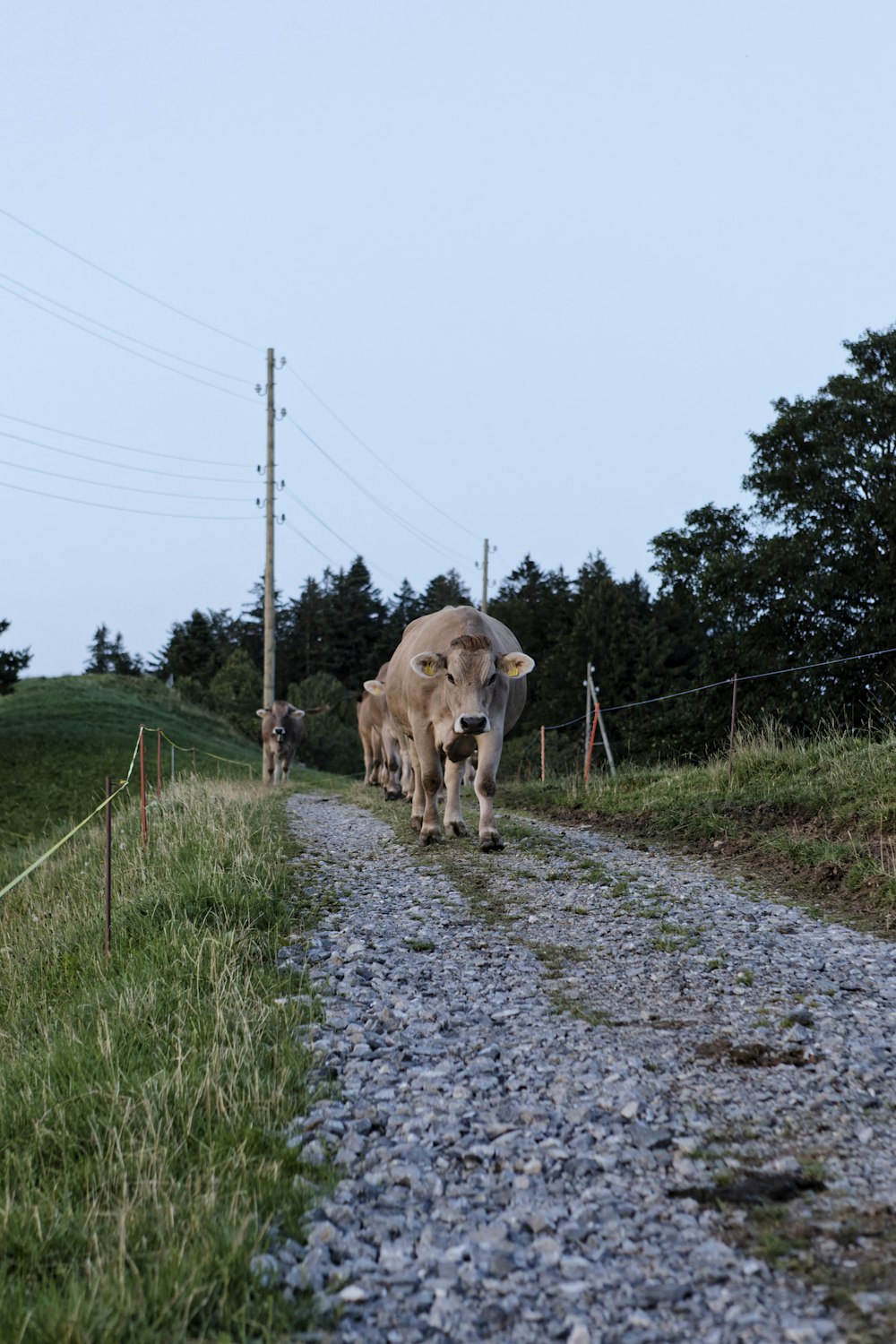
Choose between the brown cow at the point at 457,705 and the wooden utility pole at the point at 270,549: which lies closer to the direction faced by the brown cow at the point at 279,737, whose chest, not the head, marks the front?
the brown cow

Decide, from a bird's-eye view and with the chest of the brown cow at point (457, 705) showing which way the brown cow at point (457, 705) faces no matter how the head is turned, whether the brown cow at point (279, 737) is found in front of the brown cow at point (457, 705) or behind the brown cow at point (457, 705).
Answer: behind

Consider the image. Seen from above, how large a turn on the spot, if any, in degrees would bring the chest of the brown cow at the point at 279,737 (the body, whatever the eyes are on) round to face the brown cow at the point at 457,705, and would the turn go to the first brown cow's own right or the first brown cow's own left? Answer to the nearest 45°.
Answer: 0° — it already faces it

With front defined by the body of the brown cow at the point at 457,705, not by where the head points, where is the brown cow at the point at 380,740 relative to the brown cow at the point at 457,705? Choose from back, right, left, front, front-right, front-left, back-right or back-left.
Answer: back

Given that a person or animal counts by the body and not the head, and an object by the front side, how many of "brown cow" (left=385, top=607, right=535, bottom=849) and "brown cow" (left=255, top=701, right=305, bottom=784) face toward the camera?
2

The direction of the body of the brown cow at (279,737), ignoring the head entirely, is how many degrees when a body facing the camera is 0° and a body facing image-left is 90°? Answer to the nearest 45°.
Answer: approximately 0°

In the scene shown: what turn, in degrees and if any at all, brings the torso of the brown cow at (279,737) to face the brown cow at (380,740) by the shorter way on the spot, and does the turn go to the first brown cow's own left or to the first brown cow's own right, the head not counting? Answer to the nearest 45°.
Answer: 0° — it already faces it

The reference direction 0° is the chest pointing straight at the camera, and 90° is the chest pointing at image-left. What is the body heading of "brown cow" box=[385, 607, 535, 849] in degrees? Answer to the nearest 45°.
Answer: approximately 0°
